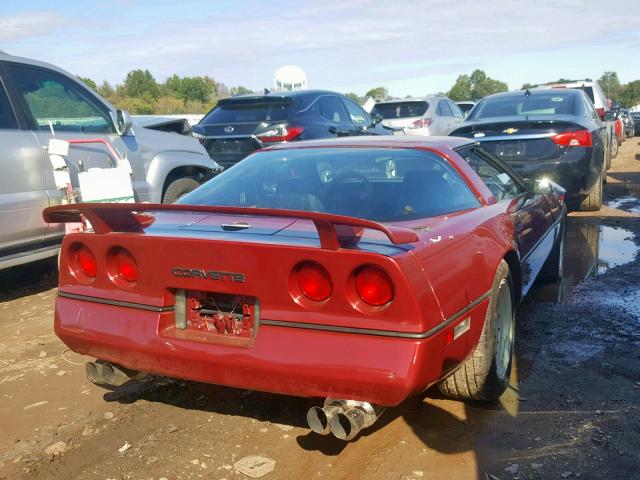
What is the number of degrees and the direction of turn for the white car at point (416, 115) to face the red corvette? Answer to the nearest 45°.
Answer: approximately 135° to its right

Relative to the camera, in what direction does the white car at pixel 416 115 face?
facing away from the viewer and to the right of the viewer

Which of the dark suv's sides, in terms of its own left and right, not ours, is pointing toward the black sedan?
right

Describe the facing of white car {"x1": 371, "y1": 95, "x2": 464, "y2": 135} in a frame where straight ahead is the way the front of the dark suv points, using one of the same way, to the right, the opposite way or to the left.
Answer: the same way

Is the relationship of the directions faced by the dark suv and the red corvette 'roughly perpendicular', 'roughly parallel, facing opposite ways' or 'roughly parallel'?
roughly parallel

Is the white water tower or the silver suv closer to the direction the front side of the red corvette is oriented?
the white water tower

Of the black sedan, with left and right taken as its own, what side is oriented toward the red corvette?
back

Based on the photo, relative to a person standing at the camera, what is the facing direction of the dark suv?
facing away from the viewer and to the right of the viewer

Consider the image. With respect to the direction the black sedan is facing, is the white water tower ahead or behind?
ahead

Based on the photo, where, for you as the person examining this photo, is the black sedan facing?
facing away from the viewer

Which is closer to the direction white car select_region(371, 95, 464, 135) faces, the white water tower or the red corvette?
the white water tower

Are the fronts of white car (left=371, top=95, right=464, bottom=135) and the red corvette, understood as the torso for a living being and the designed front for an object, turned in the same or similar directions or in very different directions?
same or similar directions

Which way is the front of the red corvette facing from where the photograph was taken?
facing away from the viewer and to the right of the viewer

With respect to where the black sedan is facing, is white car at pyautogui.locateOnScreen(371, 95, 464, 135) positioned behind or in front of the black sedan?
in front

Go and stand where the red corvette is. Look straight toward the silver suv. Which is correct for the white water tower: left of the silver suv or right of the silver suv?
right

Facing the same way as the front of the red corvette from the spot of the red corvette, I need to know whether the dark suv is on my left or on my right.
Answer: on my left
